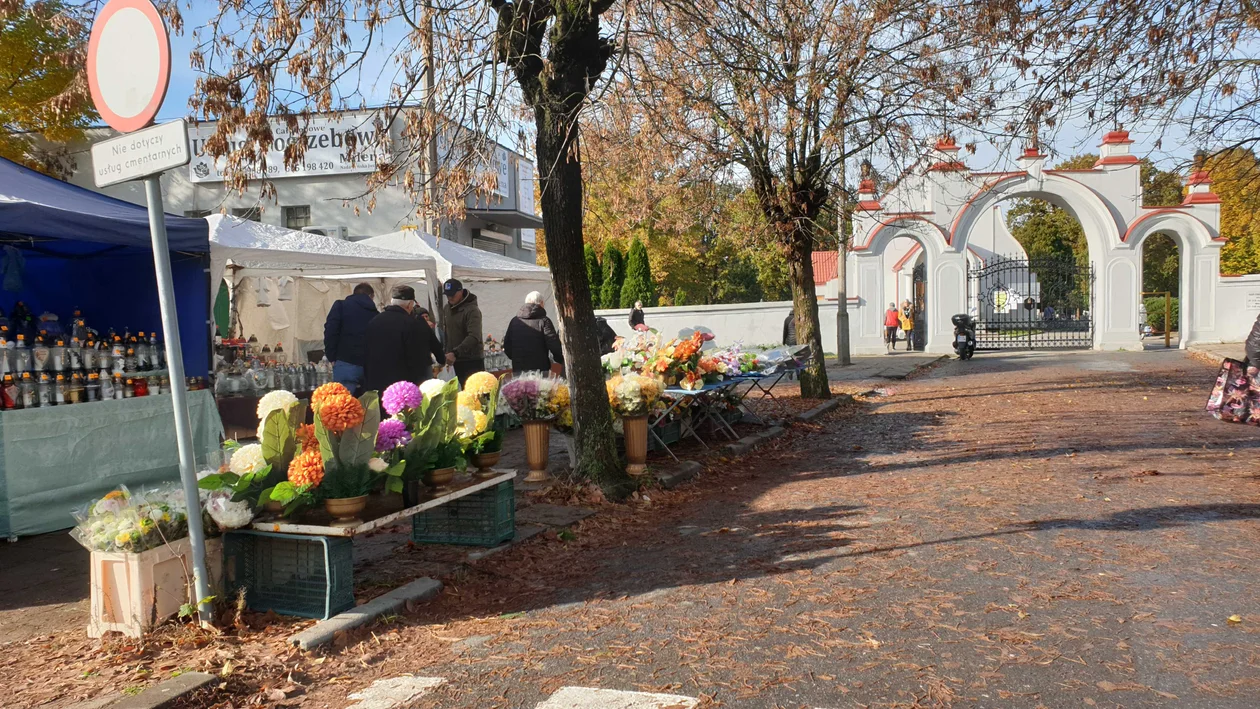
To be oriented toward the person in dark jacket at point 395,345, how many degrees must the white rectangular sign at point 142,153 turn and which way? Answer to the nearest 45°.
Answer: approximately 135° to its left

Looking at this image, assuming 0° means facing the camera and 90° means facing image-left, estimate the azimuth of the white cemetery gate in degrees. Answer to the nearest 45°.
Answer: approximately 0°

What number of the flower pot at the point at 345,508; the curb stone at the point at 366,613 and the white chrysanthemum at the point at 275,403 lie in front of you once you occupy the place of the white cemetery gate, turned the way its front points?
3

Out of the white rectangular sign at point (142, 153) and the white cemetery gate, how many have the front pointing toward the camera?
2
